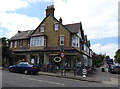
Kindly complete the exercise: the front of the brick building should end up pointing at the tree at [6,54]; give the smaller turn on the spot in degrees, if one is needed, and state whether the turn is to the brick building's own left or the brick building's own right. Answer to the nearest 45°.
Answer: approximately 90° to the brick building's own right

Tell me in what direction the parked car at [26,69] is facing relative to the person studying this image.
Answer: facing away from the viewer and to the left of the viewer

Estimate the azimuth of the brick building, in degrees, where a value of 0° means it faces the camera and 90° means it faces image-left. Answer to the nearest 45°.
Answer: approximately 0°

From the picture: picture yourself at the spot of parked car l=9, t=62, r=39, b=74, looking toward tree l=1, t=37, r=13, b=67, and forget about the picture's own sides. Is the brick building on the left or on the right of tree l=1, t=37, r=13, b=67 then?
right

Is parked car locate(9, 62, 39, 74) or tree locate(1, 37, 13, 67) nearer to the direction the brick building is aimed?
the parked car

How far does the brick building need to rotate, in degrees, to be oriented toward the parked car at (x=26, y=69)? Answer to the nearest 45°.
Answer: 0° — it already faces it

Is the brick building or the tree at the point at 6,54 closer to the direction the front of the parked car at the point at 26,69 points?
the tree

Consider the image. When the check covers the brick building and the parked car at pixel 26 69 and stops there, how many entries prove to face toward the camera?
1

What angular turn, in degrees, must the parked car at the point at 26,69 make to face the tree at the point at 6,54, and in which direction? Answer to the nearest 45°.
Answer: approximately 45° to its right
